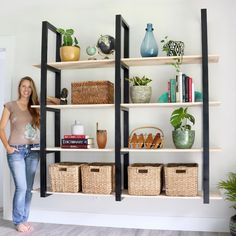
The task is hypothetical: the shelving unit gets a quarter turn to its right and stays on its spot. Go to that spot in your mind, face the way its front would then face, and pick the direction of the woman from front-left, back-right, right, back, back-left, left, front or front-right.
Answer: front

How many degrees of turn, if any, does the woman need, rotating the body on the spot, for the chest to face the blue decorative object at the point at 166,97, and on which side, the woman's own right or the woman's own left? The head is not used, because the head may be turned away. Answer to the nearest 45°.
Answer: approximately 45° to the woman's own left

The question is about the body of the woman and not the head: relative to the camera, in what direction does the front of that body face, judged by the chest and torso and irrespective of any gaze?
toward the camera

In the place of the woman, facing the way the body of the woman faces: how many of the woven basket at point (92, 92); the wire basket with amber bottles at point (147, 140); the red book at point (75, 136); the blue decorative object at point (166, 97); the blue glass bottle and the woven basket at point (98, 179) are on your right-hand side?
0

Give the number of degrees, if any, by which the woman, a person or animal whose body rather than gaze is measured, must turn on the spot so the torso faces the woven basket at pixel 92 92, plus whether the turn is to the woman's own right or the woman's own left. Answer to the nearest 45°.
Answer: approximately 45° to the woman's own left

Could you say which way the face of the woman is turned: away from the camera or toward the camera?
toward the camera

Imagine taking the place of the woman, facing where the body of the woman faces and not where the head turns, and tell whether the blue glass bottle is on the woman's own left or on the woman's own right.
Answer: on the woman's own left

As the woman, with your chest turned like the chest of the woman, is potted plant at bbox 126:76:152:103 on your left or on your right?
on your left

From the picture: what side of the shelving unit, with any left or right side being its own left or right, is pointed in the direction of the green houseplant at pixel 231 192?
left

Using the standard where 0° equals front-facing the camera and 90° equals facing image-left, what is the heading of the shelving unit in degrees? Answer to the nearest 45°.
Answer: approximately 0°
